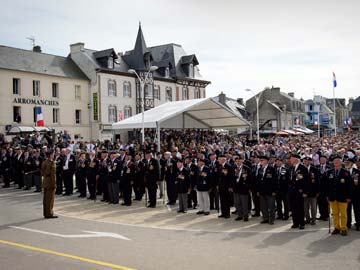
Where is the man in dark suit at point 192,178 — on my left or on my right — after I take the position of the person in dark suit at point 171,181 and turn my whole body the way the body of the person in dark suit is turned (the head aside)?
on my left

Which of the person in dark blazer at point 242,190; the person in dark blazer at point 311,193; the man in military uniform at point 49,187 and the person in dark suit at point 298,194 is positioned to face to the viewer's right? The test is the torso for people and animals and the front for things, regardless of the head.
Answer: the man in military uniform

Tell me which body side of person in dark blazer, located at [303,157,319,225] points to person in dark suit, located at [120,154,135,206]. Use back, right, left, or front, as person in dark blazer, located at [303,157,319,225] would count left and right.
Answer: right

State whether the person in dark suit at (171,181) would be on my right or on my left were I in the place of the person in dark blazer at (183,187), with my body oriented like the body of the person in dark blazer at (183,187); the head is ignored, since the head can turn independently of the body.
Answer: on my right
